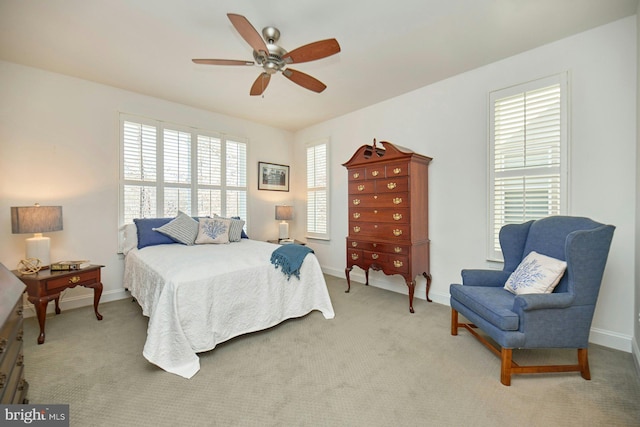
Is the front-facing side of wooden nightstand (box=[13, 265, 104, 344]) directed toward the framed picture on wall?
no

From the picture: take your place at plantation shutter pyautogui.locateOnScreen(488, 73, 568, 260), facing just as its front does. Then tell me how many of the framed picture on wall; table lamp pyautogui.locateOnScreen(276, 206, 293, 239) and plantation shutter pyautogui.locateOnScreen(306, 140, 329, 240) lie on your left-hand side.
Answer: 0

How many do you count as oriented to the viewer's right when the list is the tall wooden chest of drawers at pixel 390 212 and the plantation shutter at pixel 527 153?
0

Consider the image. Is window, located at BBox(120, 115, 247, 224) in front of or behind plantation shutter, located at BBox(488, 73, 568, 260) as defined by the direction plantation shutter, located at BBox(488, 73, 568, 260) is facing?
in front

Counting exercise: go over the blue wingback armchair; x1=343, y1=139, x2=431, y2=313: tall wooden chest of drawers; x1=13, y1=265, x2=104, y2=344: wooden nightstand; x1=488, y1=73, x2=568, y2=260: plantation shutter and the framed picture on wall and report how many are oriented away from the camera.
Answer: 0

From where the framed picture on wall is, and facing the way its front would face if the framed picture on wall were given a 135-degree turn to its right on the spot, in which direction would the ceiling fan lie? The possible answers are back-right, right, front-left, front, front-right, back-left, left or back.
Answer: left

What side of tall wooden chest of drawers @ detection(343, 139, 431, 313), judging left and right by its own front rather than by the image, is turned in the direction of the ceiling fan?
front

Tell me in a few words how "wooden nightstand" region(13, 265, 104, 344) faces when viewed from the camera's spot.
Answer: facing the viewer and to the right of the viewer

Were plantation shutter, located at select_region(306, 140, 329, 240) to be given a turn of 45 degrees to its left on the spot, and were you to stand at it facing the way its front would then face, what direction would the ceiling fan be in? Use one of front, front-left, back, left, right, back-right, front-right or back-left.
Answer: front

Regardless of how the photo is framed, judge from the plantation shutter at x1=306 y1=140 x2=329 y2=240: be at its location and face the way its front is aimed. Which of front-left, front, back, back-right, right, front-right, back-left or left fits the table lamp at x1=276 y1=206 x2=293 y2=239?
front-right

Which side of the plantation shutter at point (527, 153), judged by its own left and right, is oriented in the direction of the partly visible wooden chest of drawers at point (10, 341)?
front

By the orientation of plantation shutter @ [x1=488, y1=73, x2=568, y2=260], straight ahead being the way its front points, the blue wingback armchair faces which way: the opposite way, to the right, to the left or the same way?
the same way

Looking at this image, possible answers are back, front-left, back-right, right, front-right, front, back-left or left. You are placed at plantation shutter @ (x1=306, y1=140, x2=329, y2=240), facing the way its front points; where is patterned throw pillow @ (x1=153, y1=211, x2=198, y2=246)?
front

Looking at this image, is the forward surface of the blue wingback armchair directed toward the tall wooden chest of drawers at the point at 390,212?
no

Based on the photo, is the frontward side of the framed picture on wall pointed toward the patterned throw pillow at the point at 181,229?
no

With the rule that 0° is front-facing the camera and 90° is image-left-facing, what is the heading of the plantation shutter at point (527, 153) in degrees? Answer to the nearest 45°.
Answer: approximately 45°

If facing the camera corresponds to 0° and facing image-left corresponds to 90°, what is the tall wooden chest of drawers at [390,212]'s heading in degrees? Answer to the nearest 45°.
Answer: approximately 45°
